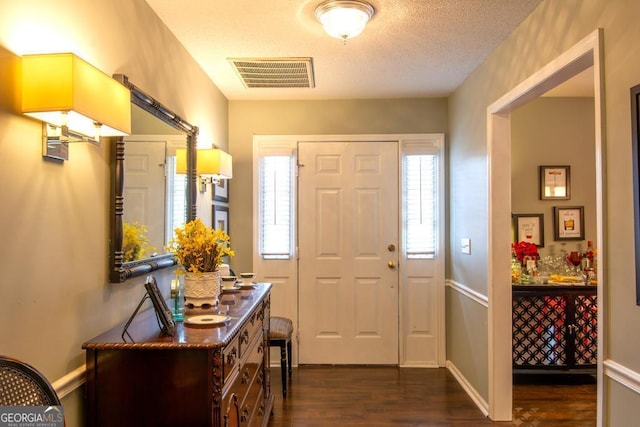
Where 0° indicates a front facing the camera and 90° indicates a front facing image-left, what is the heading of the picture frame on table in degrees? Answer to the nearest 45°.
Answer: approximately 270°

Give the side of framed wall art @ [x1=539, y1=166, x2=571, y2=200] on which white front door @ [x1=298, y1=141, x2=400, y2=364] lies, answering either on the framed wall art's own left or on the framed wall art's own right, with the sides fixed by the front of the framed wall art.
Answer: on the framed wall art's own right

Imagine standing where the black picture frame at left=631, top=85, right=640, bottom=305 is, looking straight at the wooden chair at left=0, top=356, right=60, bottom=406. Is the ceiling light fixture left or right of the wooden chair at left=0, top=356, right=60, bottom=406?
right

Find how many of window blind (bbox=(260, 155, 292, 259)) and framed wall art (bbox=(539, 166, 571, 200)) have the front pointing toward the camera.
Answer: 2

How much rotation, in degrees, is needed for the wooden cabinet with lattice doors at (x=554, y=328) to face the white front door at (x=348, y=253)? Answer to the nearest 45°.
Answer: approximately 90° to its right

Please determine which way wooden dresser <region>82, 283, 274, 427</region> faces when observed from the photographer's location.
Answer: facing to the right of the viewer
